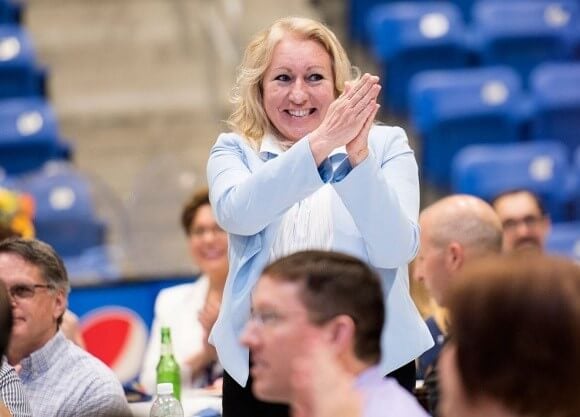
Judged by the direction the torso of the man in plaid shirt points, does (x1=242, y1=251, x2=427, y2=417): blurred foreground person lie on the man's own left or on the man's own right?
on the man's own left

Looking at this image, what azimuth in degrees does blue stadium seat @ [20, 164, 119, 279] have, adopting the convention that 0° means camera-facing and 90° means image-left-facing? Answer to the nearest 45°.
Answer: approximately 315°

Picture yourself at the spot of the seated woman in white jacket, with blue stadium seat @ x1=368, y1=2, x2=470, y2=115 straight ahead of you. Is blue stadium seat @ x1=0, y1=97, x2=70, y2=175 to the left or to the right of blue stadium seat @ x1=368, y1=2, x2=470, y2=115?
left

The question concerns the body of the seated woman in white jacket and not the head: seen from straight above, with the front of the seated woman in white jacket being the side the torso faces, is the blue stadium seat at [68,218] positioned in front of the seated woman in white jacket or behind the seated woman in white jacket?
behind

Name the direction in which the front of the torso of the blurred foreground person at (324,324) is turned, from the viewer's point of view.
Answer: to the viewer's left
